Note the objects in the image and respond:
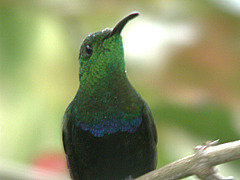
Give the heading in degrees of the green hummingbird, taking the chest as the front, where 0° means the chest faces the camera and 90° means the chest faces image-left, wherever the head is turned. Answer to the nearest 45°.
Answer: approximately 0°
